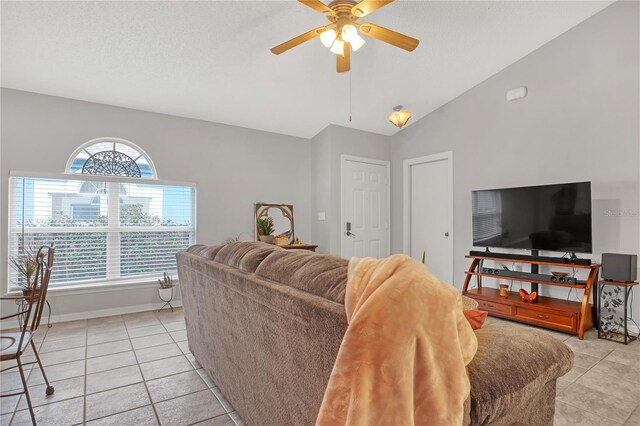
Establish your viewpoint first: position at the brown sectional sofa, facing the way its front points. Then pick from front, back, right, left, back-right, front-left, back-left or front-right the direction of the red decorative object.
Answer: front

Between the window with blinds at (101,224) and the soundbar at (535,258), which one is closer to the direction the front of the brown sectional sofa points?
the soundbar

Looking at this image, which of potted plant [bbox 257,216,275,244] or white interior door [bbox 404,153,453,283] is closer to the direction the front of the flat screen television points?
the potted plant

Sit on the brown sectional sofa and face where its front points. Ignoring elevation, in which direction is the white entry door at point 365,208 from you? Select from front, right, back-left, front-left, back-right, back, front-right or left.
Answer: front-left

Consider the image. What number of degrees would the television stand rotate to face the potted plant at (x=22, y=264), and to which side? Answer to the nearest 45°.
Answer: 0° — it already faces it

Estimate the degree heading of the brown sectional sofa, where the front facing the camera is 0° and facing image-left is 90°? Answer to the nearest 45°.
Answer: approximately 225°

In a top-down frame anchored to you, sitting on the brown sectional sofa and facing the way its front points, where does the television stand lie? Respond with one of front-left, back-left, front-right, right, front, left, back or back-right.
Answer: front

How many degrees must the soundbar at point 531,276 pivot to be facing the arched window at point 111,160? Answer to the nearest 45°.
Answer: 0° — it already faces it

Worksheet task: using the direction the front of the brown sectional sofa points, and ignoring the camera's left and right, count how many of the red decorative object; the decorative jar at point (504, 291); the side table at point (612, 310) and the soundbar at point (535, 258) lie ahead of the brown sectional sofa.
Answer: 4

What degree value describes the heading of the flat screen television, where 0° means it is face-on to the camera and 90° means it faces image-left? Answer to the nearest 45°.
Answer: approximately 45°

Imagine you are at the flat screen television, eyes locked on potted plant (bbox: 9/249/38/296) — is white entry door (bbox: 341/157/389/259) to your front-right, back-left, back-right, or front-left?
front-right

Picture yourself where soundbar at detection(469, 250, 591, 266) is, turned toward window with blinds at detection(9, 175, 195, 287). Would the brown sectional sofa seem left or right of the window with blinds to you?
left

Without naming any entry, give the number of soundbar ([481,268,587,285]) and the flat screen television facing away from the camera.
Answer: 0

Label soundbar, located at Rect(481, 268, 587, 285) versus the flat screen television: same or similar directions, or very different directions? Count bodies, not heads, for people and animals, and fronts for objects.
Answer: same or similar directions

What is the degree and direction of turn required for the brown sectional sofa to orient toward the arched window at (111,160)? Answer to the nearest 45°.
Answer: approximately 90° to its left

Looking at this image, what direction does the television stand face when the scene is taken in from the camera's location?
facing the viewer and to the left of the viewer

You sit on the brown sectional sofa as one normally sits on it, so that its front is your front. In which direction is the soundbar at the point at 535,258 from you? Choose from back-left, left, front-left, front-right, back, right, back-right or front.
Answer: front

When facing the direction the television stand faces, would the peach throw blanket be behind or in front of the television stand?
in front
